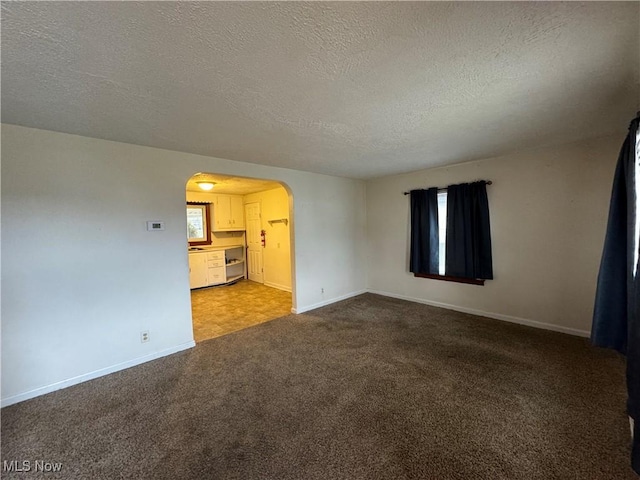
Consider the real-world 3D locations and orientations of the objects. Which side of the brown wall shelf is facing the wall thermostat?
front

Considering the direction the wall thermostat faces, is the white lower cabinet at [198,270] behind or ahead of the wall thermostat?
behind

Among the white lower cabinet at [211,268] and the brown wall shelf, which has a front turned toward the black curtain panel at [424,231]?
the white lower cabinet

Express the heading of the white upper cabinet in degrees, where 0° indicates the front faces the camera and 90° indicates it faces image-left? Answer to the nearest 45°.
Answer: approximately 0°

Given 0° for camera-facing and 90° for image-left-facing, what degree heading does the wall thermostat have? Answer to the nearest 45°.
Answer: approximately 0°

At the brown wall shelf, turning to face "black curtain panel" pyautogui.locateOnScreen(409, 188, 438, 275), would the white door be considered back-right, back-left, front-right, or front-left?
back-left
